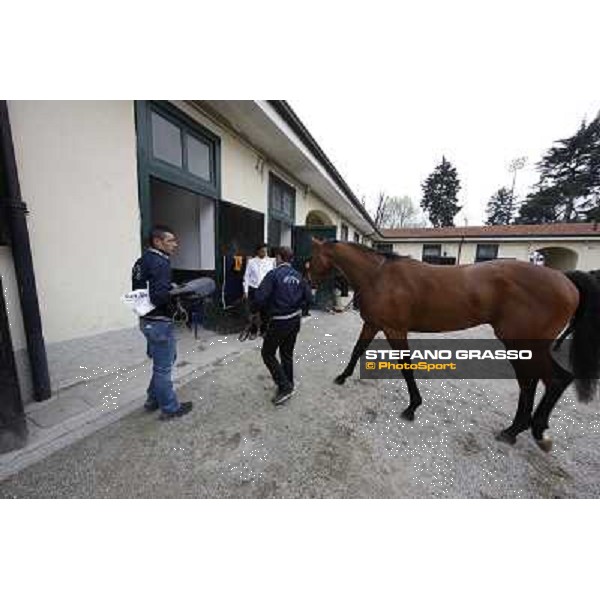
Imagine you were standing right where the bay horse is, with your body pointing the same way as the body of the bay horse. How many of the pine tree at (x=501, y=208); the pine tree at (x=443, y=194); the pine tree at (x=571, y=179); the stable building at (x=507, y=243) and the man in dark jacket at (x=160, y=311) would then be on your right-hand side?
4

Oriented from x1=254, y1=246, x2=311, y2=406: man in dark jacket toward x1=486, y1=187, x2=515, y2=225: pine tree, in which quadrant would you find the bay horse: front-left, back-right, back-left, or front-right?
front-right

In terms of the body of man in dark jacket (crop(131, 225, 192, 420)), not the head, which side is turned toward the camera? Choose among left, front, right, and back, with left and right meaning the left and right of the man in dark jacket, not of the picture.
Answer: right

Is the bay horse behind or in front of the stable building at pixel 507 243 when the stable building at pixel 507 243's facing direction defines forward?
in front

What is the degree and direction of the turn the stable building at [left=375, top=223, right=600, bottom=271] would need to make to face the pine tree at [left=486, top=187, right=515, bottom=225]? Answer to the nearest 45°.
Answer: approximately 180°

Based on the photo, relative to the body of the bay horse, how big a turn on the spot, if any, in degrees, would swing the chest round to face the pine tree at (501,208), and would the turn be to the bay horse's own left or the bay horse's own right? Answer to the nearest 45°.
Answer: approximately 90° to the bay horse's own right

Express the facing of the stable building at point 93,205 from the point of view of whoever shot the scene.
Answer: facing the viewer and to the right of the viewer

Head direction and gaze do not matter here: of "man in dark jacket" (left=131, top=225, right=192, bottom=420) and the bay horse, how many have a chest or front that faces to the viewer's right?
1

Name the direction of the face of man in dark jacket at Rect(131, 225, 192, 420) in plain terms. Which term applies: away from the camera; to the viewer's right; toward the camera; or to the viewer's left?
to the viewer's right

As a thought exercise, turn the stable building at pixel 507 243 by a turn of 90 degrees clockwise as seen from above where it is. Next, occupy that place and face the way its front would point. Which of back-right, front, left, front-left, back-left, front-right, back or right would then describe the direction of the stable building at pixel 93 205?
left

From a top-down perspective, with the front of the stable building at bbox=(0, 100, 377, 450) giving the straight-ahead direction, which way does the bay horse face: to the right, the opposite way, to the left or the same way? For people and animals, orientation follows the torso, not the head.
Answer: the opposite way

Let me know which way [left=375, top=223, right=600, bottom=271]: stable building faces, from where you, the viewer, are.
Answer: facing the viewer

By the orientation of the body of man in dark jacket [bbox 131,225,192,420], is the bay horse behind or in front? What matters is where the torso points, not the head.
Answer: in front

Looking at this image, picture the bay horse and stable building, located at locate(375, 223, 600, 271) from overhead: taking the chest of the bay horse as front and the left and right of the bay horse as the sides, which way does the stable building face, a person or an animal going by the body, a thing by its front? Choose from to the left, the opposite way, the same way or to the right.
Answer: to the left

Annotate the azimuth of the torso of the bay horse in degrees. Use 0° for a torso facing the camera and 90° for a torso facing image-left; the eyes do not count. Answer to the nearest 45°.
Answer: approximately 90°

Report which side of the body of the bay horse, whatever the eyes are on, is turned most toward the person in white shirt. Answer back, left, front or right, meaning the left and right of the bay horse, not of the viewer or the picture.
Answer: front

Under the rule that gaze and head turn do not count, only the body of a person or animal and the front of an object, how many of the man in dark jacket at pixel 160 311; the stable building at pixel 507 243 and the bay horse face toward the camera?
1

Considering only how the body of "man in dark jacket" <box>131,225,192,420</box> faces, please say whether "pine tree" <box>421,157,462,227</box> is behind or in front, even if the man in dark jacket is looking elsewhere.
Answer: in front
